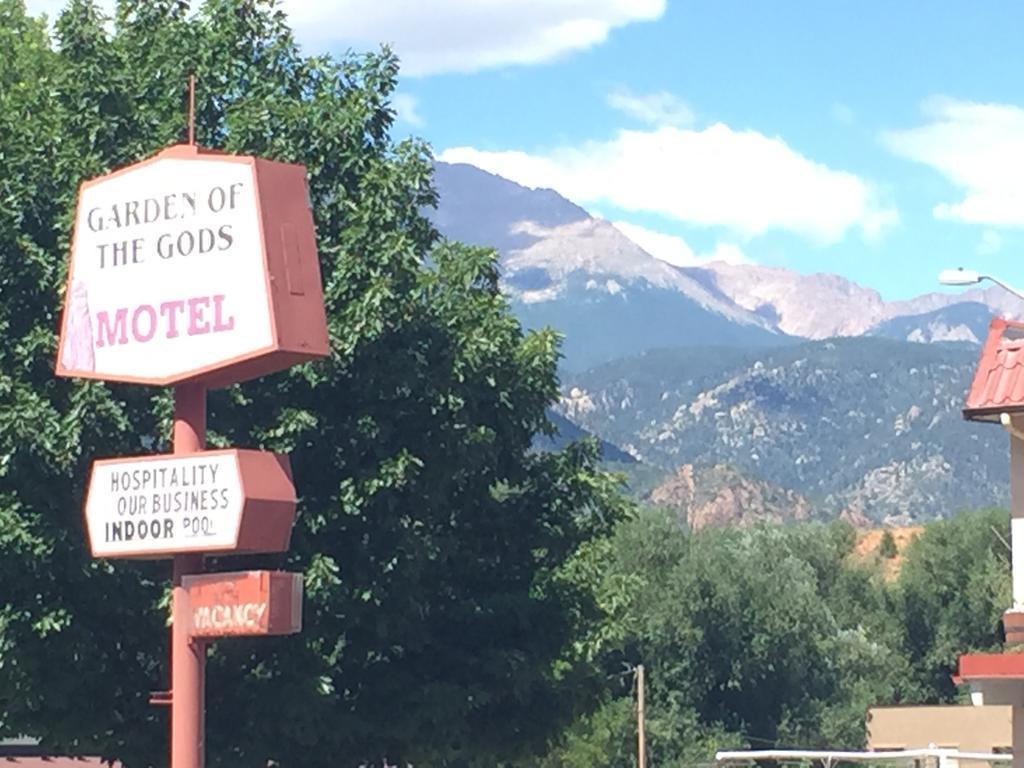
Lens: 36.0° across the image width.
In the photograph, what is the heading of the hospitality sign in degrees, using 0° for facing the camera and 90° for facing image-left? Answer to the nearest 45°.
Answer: approximately 45°

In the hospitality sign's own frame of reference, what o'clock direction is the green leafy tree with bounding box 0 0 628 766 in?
The green leafy tree is roughly at 5 o'clock from the hospitality sign.

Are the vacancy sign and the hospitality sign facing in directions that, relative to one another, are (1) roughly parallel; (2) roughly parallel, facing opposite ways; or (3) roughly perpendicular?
roughly parallel

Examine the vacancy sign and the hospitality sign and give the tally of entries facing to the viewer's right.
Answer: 0

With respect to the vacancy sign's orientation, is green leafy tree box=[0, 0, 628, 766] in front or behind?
behind

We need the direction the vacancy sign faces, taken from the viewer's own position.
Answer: facing the viewer and to the left of the viewer
